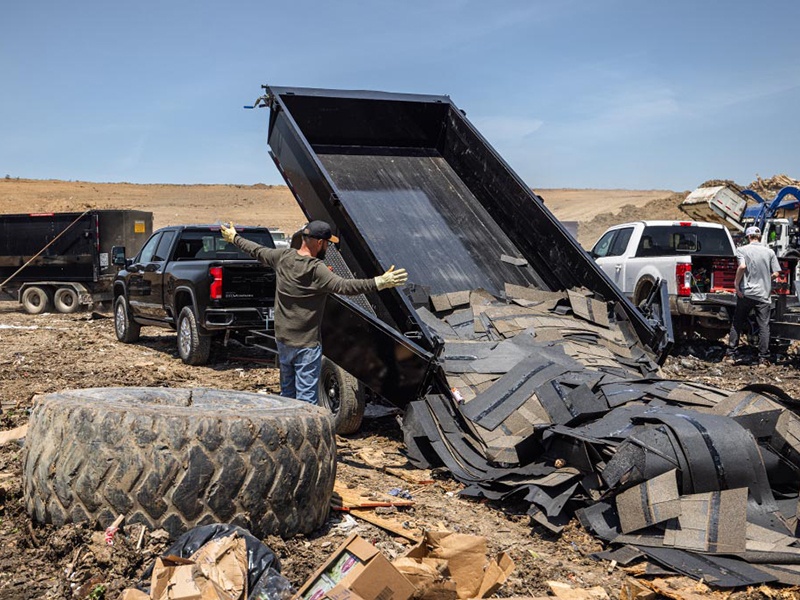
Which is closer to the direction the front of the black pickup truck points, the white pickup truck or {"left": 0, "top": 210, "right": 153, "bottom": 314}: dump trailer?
the dump trailer

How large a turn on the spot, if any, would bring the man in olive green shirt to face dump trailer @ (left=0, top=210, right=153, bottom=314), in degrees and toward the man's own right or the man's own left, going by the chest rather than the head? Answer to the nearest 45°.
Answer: approximately 45° to the man's own left

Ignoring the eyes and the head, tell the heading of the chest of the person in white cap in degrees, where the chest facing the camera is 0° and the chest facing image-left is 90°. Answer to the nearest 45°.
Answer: approximately 180°

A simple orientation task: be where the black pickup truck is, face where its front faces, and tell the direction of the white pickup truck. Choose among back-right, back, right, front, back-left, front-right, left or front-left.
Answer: back-right

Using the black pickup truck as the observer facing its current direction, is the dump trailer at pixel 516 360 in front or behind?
behind

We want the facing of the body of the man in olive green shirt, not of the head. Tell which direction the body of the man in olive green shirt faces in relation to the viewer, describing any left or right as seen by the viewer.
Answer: facing away from the viewer and to the right of the viewer

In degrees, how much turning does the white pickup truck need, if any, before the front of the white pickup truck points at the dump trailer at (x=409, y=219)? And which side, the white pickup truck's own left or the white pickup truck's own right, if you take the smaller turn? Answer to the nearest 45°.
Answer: approximately 90° to the white pickup truck's own left

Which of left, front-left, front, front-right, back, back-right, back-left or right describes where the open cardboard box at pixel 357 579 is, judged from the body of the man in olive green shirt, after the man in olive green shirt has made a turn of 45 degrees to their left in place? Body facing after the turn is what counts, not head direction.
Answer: back

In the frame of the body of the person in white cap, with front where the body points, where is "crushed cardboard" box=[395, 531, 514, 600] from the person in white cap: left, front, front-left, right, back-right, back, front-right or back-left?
back

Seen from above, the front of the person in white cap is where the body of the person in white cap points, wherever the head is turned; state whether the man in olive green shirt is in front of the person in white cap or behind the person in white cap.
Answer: behind

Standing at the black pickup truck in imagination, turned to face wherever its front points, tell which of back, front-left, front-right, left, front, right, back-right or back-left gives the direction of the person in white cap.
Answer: back-right

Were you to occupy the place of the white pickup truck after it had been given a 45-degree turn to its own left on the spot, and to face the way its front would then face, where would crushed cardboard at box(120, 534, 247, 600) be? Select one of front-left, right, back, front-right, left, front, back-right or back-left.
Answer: left

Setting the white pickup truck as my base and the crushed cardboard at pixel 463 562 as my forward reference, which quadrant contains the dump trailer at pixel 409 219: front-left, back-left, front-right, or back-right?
front-right

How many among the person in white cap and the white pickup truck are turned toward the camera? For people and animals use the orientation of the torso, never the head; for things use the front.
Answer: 0

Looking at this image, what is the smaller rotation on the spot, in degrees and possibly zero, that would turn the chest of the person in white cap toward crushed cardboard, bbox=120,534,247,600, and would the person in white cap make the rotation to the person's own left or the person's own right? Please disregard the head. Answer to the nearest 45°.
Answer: approximately 180°
